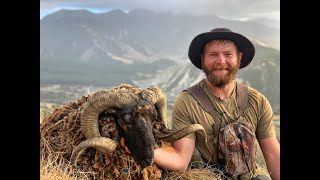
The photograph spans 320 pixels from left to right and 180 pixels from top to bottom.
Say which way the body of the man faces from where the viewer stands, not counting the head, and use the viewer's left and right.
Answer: facing the viewer

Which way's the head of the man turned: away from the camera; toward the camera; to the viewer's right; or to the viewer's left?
toward the camera
